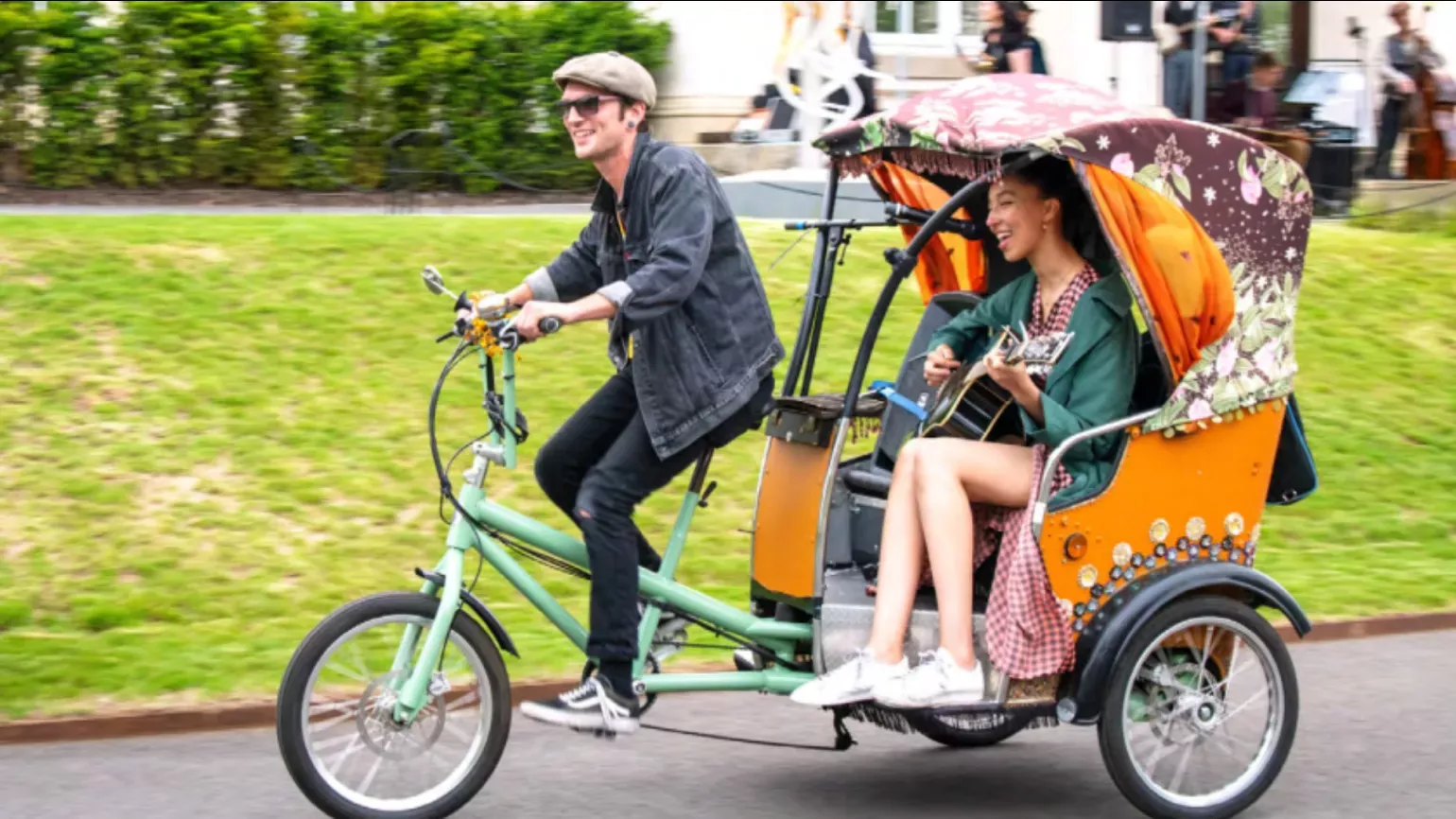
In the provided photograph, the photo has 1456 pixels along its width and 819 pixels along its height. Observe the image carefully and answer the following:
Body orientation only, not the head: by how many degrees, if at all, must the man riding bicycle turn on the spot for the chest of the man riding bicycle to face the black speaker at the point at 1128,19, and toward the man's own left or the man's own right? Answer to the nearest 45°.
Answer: approximately 90° to the man's own right

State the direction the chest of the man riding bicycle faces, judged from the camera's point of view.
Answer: to the viewer's left

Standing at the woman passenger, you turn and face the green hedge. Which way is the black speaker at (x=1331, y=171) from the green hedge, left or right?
right

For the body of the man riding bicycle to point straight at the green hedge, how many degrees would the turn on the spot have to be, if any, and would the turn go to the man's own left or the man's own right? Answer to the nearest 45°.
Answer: approximately 90° to the man's own right

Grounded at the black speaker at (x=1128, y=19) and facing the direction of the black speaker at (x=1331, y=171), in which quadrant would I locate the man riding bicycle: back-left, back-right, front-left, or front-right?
back-right

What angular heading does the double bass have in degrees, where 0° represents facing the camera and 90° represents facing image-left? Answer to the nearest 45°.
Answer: approximately 45°

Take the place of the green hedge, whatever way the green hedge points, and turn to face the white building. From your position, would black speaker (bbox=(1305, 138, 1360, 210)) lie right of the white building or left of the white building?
right
